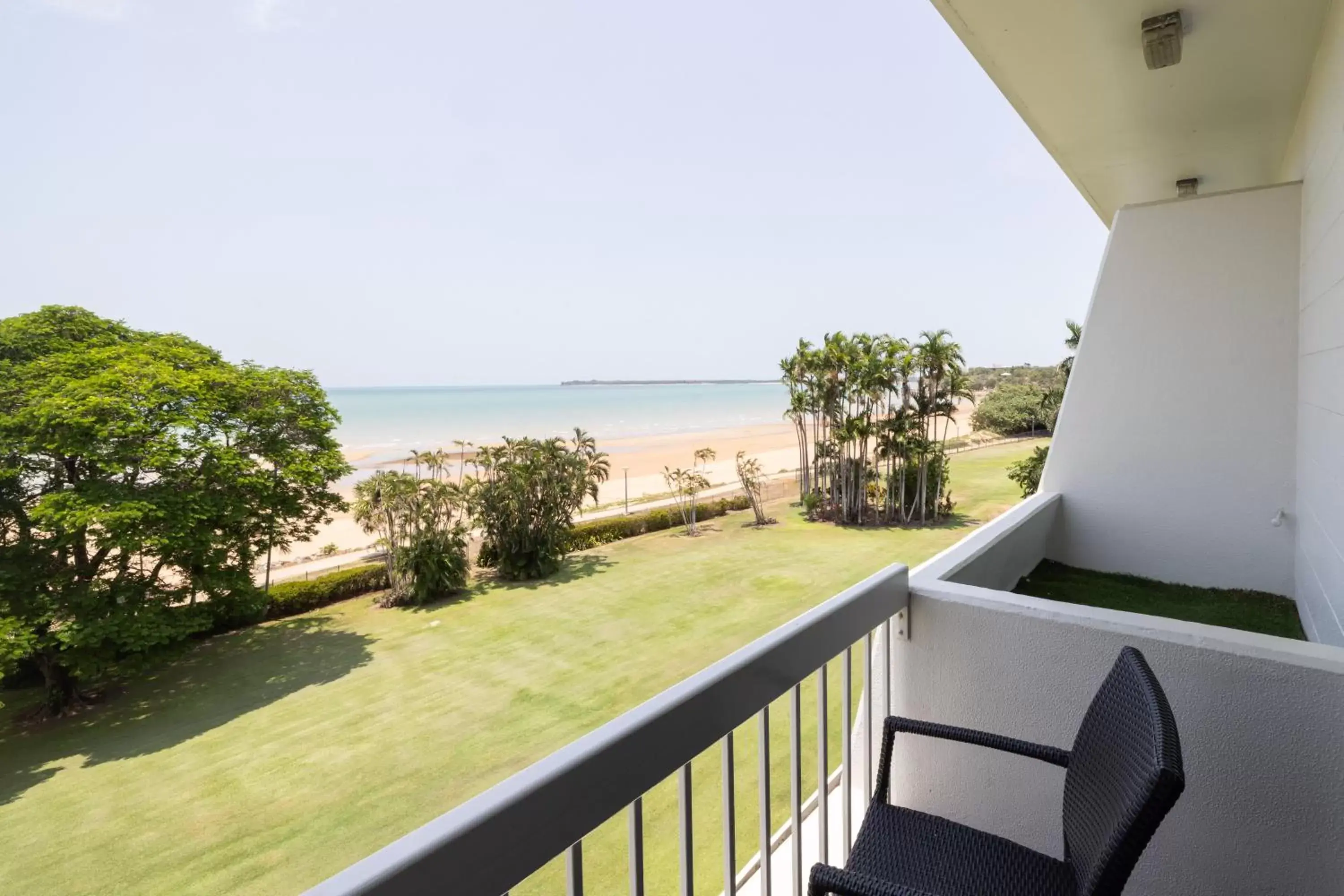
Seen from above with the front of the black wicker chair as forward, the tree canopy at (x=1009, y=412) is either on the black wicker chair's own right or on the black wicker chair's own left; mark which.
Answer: on the black wicker chair's own right

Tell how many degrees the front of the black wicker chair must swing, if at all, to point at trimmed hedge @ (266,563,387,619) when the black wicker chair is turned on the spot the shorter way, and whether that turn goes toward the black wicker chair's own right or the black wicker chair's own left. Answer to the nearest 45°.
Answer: approximately 45° to the black wicker chair's own right

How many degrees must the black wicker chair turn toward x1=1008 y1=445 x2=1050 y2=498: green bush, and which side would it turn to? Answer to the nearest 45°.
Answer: approximately 90° to its right

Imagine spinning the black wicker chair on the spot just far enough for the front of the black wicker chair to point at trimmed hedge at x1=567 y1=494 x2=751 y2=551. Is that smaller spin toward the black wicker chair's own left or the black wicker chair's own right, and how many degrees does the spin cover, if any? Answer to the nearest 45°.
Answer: approximately 45° to the black wicker chair's own right

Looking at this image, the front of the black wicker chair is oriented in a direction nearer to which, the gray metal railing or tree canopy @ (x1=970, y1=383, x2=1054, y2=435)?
the gray metal railing

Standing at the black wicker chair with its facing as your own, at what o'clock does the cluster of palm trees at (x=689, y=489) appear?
The cluster of palm trees is roughly at 2 o'clock from the black wicker chair.

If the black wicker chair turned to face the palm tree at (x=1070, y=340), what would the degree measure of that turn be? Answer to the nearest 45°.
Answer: approximately 90° to its right

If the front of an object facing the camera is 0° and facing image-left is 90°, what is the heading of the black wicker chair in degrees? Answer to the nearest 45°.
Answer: approximately 90°

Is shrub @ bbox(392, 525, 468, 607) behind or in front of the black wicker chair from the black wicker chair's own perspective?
in front
